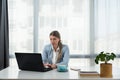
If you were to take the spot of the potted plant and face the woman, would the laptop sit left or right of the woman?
left

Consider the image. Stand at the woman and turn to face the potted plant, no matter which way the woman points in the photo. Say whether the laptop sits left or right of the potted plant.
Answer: right

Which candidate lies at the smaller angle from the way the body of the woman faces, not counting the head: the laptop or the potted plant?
the laptop

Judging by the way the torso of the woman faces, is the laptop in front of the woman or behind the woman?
in front

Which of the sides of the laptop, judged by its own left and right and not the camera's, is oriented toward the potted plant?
right

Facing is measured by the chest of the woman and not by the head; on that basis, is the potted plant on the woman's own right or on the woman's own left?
on the woman's own left

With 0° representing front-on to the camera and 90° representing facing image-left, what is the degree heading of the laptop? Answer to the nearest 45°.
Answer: approximately 225°

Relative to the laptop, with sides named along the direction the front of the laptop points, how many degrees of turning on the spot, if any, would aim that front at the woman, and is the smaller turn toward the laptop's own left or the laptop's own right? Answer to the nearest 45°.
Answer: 0° — it already faces them

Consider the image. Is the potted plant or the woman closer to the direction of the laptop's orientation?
the woman

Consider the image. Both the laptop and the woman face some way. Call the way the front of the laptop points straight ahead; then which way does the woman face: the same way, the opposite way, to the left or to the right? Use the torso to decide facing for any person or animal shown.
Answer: the opposite way

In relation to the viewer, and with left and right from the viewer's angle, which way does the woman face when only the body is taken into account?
facing the viewer and to the left of the viewer
